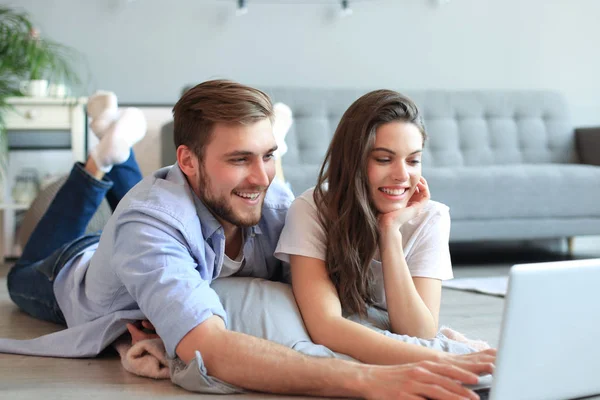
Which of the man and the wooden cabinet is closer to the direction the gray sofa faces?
the man

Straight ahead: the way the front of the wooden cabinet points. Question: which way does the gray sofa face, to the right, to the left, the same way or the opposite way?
the same way

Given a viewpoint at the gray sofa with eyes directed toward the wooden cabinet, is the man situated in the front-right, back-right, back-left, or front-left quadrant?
front-left

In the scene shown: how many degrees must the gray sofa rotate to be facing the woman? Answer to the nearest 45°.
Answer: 0° — it already faces them

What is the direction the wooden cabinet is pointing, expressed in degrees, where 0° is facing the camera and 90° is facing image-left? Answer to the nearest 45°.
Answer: approximately 0°

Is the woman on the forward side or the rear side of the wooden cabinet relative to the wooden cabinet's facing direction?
on the forward side

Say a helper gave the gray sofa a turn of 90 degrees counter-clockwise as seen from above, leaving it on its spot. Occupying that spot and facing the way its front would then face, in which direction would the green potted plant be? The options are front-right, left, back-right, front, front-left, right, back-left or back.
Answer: back

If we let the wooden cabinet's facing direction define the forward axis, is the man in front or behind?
in front

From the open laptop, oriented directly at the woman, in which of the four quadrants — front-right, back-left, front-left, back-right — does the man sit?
front-left

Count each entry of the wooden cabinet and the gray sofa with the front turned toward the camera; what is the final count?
2

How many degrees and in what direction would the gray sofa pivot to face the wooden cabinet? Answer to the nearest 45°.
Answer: approximately 90° to its right

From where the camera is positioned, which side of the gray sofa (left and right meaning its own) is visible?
front

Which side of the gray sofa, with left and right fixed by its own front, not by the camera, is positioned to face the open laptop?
front
